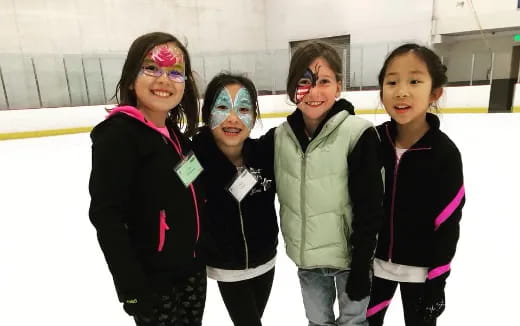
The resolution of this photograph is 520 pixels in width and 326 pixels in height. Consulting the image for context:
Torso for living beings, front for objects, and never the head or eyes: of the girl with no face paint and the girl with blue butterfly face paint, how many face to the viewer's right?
0

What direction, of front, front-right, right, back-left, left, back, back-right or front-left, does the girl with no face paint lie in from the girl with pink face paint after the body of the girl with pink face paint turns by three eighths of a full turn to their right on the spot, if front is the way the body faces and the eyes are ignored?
back

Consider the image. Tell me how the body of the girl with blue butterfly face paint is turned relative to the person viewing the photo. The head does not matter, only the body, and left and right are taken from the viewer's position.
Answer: facing the viewer

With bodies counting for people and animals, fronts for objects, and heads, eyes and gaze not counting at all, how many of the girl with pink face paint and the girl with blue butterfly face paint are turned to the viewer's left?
0

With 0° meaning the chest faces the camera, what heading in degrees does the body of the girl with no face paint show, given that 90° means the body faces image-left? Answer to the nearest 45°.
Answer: approximately 45°

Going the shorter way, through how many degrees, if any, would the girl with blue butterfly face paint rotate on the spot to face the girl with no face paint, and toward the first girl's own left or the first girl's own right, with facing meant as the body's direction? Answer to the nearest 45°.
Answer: approximately 90° to the first girl's own left
